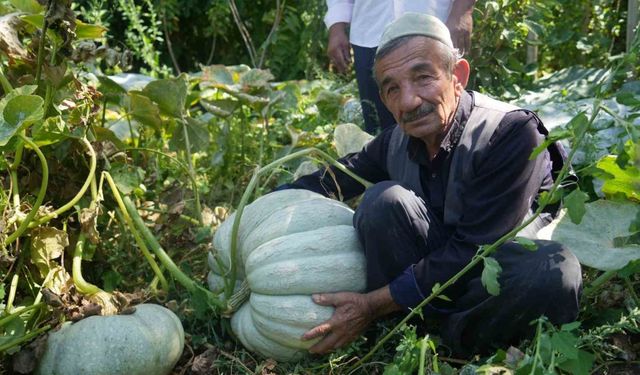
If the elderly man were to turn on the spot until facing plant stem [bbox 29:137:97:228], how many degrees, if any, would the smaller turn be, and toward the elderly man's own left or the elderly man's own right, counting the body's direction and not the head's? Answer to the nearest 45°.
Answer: approximately 45° to the elderly man's own right

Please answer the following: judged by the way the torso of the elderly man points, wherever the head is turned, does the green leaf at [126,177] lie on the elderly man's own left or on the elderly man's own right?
on the elderly man's own right

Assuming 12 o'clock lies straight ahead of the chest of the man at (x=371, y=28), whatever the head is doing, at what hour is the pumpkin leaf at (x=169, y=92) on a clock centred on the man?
The pumpkin leaf is roughly at 2 o'clock from the man.

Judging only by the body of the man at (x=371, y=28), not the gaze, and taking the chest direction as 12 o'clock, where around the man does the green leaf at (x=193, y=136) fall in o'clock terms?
The green leaf is roughly at 2 o'clock from the man.

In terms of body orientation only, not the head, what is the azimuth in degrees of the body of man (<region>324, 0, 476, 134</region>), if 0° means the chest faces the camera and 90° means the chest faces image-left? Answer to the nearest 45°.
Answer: approximately 0°

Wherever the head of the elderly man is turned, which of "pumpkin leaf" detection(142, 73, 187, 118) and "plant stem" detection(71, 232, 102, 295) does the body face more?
the plant stem

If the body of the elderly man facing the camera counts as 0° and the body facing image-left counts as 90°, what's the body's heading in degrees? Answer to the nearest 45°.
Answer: approximately 45°

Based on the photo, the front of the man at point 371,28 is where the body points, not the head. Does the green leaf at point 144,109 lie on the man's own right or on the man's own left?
on the man's own right

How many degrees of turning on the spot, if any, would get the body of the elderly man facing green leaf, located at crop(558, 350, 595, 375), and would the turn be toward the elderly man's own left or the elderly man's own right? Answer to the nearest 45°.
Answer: approximately 90° to the elderly man's own left
